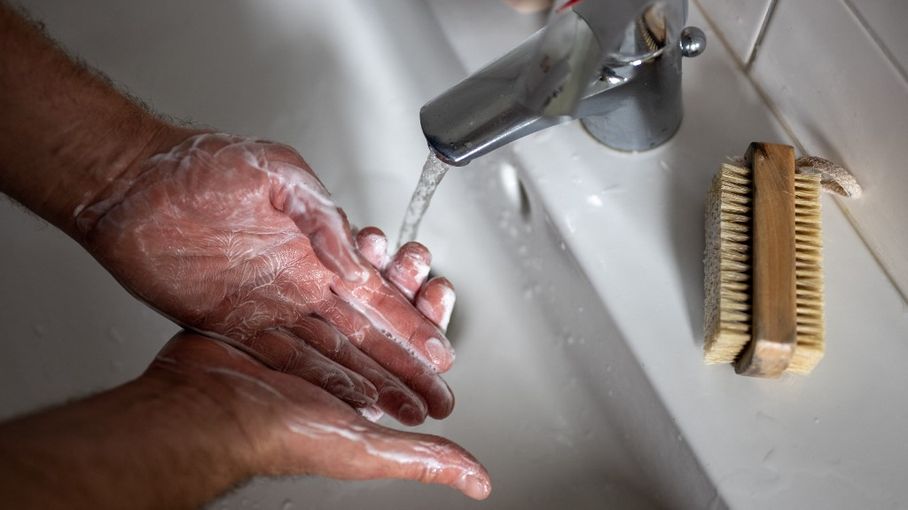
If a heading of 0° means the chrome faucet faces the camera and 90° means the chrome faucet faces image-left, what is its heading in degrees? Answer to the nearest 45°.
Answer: approximately 45°
